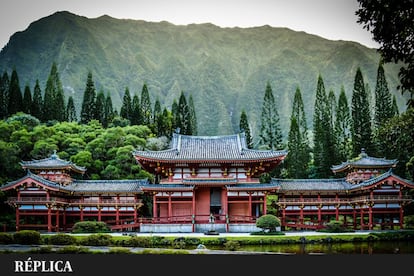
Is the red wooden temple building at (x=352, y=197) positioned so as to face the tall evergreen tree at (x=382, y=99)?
no

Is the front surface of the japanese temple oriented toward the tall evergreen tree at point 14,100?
no

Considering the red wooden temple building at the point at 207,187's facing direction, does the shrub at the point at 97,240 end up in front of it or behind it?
in front

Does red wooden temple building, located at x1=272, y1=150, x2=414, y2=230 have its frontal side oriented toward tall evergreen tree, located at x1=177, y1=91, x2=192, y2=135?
no

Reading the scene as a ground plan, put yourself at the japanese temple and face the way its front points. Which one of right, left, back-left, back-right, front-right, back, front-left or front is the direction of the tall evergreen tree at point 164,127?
back

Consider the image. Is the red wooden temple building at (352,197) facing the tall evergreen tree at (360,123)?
no

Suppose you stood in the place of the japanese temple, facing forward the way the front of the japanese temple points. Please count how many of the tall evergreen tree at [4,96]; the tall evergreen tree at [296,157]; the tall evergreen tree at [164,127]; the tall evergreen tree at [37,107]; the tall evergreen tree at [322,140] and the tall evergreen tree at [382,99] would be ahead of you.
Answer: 0

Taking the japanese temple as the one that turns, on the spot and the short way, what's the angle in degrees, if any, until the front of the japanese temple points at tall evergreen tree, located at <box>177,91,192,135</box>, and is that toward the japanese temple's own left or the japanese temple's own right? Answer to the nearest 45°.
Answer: approximately 180°

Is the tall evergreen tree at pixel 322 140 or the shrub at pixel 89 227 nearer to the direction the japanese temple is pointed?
the shrub

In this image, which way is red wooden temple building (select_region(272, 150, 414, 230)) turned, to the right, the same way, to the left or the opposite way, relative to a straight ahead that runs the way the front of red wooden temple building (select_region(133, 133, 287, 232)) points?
the same way

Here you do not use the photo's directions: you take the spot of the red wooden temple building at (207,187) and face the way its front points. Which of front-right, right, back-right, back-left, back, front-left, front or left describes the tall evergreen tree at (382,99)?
back-left

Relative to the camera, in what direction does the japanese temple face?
facing the viewer

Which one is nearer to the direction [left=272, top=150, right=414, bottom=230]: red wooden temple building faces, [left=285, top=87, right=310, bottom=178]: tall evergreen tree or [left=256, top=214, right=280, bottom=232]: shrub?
the shrub

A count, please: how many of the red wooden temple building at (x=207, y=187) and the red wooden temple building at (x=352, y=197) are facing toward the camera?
2
